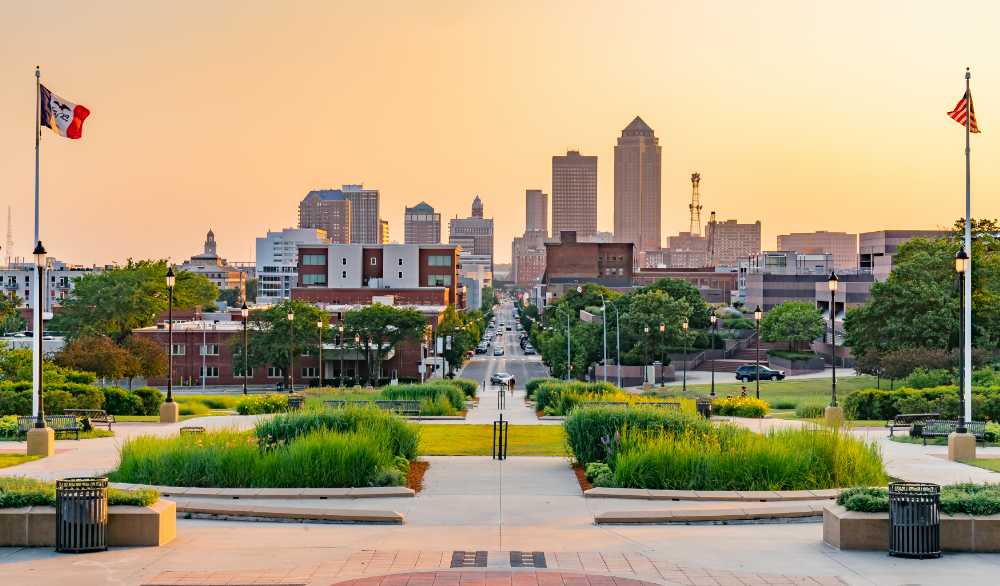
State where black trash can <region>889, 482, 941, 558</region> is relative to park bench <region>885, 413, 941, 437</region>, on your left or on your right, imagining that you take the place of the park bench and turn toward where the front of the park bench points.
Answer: on your left

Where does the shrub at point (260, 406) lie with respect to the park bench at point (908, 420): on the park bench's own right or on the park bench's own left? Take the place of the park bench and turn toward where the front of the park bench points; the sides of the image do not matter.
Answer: on the park bench's own right

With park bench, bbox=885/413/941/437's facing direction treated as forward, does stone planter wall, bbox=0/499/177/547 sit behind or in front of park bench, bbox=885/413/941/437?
in front

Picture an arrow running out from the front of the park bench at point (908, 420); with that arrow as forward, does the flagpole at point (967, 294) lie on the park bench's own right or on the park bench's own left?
on the park bench's own left

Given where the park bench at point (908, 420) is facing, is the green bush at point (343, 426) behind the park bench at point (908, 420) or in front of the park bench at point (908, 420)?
in front

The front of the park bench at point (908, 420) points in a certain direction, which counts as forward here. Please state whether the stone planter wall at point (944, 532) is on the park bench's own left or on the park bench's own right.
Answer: on the park bench's own left

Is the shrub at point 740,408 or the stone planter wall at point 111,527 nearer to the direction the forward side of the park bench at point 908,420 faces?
the stone planter wall

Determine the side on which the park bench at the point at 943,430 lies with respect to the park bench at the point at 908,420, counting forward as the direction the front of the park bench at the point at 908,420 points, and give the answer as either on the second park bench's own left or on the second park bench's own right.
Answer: on the second park bench's own left

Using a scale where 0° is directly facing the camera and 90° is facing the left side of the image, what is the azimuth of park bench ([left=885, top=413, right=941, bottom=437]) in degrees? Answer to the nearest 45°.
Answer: approximately 45°

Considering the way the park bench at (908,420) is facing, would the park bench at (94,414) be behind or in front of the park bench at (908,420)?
in front
